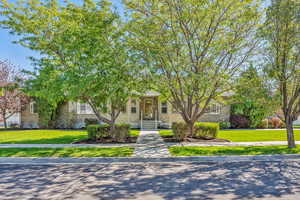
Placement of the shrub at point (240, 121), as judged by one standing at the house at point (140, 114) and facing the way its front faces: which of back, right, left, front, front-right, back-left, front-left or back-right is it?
left

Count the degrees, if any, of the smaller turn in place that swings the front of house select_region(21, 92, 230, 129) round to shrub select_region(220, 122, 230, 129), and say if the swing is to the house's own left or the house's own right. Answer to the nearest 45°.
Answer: approximately 90° to the house's own left

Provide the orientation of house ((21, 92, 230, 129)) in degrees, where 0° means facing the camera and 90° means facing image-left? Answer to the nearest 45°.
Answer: approximately 0°

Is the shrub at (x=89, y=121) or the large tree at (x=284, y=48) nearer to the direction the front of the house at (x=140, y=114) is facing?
the large tree

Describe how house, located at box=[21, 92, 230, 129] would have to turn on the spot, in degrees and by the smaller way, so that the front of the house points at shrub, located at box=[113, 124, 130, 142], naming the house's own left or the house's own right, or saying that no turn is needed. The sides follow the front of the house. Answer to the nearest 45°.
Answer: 0° — it already faces it

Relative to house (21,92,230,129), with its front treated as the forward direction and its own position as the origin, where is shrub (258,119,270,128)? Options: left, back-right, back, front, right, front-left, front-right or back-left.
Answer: left

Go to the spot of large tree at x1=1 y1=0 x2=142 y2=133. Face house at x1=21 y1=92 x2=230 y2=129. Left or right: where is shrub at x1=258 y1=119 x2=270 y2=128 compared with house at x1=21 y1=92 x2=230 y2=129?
right

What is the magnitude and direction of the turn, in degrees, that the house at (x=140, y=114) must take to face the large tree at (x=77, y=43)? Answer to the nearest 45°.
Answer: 0° — it already faces it
